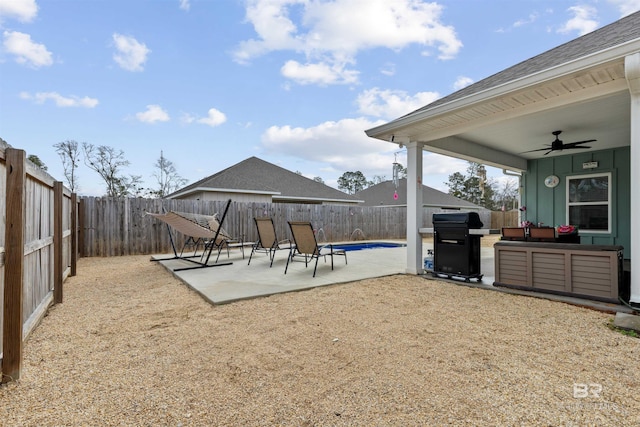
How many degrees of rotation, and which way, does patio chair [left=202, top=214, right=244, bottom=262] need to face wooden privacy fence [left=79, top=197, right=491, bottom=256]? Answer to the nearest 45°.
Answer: approximately 135° to its left

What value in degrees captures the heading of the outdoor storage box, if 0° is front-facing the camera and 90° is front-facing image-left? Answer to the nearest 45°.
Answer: approximately 45°
